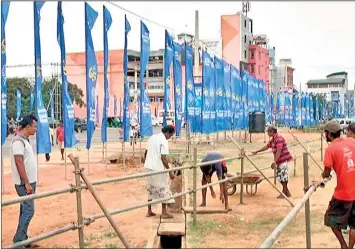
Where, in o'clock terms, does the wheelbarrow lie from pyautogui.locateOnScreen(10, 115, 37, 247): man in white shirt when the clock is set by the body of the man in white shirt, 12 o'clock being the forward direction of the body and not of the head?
The wheelbarrow is roughly at 11 o'clock from the man in white shirt.

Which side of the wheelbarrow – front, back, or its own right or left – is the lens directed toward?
left

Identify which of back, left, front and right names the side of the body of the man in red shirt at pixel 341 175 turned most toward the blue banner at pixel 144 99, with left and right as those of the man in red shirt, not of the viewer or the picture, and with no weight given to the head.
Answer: front

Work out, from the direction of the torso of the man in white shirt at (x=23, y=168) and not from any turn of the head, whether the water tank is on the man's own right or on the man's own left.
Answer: on the man's own left

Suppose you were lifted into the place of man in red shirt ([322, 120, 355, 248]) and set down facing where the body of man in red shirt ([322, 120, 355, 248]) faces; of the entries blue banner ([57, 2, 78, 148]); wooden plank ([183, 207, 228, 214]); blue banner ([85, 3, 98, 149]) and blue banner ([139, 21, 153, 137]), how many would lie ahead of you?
4

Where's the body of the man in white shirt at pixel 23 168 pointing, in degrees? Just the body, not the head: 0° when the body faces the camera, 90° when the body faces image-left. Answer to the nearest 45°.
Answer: approximately 270°

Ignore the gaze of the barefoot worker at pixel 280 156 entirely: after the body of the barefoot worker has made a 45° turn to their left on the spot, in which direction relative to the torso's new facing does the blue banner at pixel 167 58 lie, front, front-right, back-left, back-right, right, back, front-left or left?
right

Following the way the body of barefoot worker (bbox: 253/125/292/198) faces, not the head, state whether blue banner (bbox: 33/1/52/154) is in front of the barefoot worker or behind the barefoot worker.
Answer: in front

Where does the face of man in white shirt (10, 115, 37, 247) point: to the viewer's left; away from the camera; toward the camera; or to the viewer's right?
to the viewer's right

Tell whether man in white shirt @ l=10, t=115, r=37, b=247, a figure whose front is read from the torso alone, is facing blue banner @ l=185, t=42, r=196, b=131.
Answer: no

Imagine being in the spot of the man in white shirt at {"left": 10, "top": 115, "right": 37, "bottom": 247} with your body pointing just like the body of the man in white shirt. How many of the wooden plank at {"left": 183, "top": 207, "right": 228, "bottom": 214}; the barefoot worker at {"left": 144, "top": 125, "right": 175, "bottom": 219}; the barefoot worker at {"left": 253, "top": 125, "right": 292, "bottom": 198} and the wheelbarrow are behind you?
0

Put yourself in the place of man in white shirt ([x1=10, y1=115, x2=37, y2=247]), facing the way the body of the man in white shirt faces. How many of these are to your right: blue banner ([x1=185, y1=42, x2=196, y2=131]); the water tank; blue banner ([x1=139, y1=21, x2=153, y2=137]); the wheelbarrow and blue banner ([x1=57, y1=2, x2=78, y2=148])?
0

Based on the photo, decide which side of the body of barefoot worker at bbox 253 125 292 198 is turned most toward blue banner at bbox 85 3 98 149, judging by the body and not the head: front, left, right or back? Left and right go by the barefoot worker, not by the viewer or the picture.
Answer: front

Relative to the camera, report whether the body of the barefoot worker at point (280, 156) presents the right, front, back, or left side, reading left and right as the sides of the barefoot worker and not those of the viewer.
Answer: left

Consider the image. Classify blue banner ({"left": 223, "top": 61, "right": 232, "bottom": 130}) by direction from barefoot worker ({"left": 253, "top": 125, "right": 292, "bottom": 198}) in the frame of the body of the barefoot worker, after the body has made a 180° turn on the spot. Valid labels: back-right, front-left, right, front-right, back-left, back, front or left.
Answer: left

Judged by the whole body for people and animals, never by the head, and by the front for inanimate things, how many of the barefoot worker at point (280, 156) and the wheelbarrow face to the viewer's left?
2

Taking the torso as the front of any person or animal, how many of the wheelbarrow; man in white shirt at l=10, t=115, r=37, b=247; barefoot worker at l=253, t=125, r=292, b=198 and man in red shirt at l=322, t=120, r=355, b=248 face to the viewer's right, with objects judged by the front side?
1
